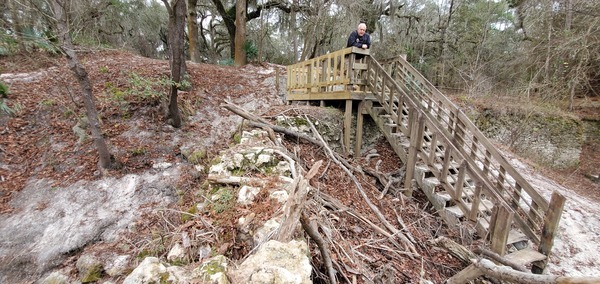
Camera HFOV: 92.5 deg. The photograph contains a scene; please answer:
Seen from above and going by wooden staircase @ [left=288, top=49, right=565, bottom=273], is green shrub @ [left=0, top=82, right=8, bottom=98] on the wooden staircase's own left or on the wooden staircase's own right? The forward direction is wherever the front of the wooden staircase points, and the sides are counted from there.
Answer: on the wooden staircase's own right

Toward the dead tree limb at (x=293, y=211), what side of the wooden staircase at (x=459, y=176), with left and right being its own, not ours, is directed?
right

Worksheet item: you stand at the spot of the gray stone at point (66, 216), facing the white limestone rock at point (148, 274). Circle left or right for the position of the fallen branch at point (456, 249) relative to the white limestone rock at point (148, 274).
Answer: left

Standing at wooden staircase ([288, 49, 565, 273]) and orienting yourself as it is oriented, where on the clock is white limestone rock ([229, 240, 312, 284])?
The white limestone rock is roughly at 2 o'clock from the wooden staircase.

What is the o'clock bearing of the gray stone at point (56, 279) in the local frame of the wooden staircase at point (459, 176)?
The gray stone is roughly at 3 o'clock from the wooden staircase.

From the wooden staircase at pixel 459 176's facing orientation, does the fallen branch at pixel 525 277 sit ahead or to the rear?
ahead

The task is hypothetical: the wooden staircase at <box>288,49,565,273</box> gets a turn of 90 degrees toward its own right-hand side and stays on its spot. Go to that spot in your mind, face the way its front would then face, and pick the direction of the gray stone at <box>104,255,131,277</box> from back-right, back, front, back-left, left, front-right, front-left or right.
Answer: front

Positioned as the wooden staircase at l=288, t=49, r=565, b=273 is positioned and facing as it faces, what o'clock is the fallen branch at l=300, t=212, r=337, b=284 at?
The fallen branch is roughly at 2 o'clock from the wooden staircase.

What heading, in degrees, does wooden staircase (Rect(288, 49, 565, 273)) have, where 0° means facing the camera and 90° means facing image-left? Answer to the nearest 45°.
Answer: approximately 315°

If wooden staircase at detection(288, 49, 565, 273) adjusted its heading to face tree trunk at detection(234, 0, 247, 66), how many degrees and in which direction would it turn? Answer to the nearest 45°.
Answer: approximately 180°
